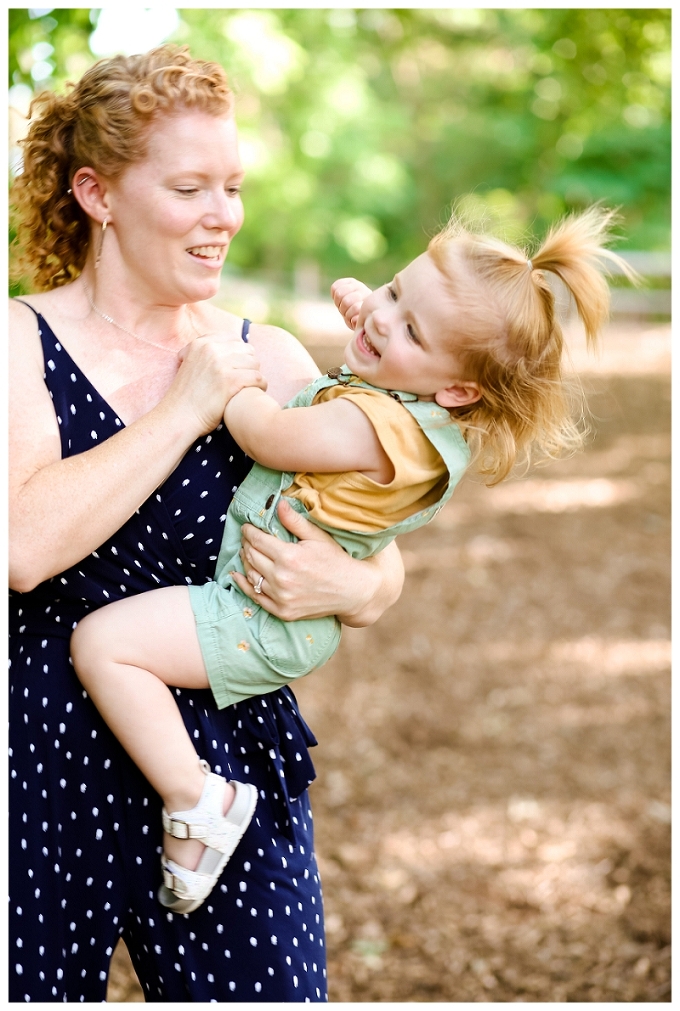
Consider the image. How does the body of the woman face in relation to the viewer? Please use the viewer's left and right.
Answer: facing the viewer and to the right of the viewer

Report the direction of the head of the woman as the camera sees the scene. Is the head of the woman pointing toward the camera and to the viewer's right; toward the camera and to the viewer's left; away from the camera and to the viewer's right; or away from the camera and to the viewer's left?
toward the camera and to the viewer's right
